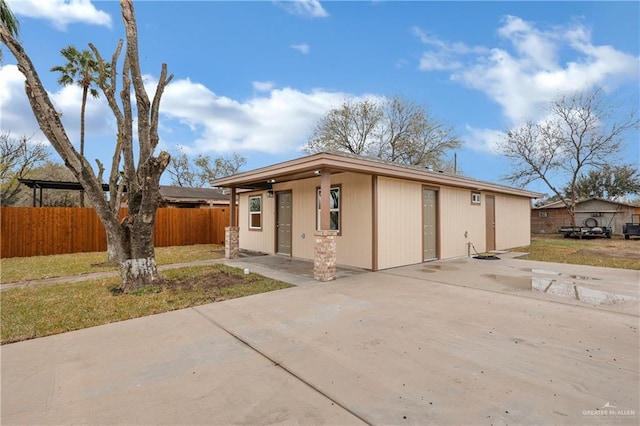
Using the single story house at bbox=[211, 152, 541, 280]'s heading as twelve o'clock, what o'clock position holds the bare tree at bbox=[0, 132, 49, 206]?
The bare tree is roughly at 2 o'clock from the single story house.

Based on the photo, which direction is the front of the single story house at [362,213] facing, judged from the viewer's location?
facing the viewer and to the left of the viewer

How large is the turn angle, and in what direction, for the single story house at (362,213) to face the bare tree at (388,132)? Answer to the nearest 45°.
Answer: approximately 135° to its right

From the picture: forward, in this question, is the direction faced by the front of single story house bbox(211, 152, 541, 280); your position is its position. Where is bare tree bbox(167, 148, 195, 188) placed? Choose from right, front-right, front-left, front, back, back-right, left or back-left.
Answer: right

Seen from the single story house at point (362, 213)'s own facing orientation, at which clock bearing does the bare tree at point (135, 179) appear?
The bare tree is roughly at 12 o'clock from the single story house.

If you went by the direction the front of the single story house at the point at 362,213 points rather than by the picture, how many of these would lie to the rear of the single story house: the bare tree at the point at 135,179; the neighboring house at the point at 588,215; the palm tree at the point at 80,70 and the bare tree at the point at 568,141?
2

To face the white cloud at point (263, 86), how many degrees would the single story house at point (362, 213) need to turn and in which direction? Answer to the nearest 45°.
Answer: approximately 90° to its right

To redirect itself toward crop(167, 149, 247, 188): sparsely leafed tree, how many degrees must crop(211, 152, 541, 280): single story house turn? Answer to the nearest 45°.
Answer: approximately 90° to its right

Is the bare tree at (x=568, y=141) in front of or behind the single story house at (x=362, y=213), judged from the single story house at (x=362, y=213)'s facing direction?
behind

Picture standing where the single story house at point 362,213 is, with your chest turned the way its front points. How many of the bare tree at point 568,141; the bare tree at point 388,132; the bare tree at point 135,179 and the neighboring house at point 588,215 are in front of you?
1

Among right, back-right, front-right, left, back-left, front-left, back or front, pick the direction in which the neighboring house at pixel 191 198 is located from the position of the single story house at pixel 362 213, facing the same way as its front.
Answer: right
